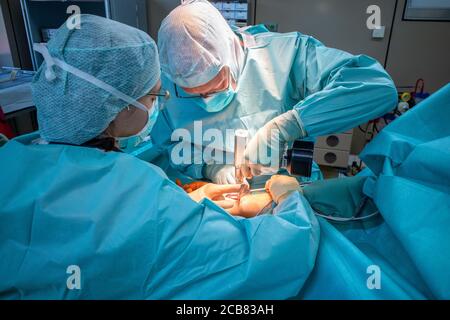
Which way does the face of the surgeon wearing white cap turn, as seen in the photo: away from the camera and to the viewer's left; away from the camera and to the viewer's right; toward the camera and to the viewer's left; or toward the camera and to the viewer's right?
toward the camera and to the viewer's left

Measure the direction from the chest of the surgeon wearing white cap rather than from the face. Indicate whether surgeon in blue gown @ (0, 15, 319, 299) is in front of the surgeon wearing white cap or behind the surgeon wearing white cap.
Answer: in front

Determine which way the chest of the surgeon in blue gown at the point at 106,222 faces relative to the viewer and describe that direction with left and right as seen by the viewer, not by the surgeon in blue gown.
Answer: facing away from the viewer and to the right of the viewer

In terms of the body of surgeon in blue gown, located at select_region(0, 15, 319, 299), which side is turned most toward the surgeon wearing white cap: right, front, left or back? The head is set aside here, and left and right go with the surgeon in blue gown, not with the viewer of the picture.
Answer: front

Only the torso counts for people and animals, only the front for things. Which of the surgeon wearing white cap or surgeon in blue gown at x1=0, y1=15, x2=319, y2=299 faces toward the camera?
the surgeon wearing white cap

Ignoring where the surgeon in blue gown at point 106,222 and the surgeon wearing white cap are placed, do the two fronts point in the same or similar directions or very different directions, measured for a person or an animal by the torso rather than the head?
very different directions

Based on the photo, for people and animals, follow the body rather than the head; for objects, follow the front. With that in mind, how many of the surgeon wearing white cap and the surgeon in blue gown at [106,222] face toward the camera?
1

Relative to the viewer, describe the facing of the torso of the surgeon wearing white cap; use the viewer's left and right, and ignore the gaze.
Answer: facing the viewer

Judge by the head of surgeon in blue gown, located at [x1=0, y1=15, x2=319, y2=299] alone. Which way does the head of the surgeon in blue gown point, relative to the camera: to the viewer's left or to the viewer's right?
to the viewer's right
